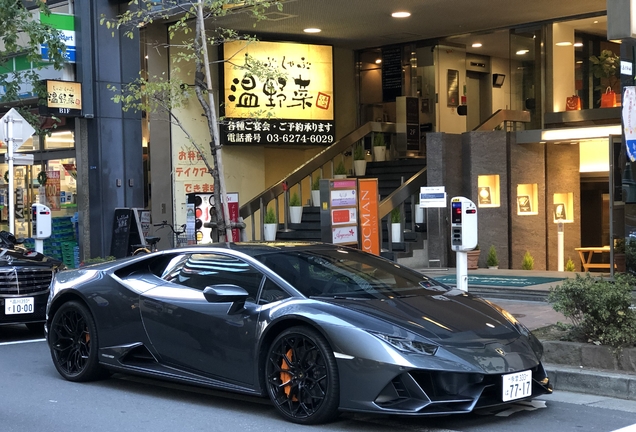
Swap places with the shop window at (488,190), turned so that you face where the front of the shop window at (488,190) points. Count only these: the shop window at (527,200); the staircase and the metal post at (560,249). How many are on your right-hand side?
1

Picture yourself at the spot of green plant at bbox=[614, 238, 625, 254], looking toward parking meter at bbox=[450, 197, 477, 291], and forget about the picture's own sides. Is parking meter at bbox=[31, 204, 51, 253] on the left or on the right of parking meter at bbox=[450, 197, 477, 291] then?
right

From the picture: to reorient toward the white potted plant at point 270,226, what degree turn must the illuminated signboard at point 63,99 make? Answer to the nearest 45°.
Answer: approximately 90° to its left

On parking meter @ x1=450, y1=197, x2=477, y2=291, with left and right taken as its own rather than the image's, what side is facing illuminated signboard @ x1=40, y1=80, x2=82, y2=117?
right

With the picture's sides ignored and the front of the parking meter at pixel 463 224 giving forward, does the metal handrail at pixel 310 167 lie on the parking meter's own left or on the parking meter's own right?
on the parking meter's own right

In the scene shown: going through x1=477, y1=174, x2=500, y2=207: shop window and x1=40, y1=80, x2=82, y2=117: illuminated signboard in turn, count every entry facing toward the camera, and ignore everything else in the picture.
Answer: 2
